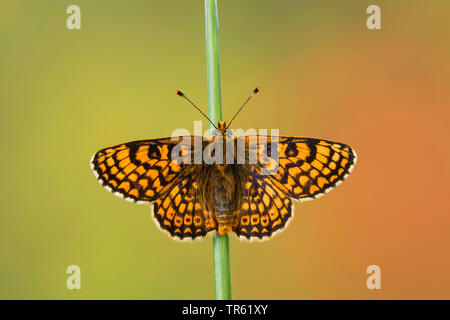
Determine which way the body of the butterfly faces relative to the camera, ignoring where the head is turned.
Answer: away from the camera
